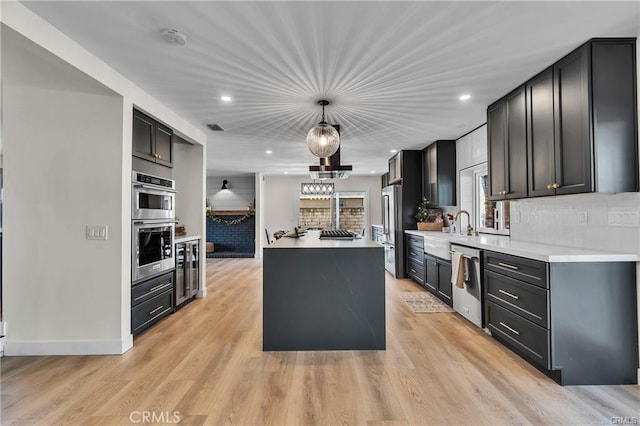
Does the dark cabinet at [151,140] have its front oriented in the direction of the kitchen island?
yes

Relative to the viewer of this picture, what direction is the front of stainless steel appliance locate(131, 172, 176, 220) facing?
facing the viewer and to the right of the viewer

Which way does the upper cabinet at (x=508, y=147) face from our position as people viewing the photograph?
facing the viewer and to the left of the viewer

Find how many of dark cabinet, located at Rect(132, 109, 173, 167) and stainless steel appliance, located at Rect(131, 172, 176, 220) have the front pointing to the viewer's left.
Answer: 0

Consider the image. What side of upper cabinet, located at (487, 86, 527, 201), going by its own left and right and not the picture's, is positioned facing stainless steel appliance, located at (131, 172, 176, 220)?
front

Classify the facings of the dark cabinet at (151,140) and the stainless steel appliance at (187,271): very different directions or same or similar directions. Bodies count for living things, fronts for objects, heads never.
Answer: same or similar directions

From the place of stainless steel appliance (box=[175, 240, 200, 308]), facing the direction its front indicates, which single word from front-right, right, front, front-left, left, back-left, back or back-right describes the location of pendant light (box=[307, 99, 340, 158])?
front

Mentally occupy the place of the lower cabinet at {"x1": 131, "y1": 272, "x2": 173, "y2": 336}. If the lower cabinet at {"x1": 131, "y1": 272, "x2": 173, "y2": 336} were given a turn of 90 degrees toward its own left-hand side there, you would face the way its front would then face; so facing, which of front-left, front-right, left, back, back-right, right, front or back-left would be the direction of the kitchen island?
right

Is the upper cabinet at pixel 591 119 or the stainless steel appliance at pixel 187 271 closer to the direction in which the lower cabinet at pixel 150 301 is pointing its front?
the upper cabinet

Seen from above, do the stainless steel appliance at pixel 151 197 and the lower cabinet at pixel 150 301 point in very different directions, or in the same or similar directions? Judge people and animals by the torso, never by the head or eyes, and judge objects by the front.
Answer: same or similar directions

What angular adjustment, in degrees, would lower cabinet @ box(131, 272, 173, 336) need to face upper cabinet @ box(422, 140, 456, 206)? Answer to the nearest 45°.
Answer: approximately 45° to its left

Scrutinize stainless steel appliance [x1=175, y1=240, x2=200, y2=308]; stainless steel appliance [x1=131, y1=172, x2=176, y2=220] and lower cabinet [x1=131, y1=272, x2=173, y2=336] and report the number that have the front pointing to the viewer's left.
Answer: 0

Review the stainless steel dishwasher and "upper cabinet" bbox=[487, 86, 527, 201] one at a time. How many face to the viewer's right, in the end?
0

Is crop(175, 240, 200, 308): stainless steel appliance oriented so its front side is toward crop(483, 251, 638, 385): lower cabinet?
yes
